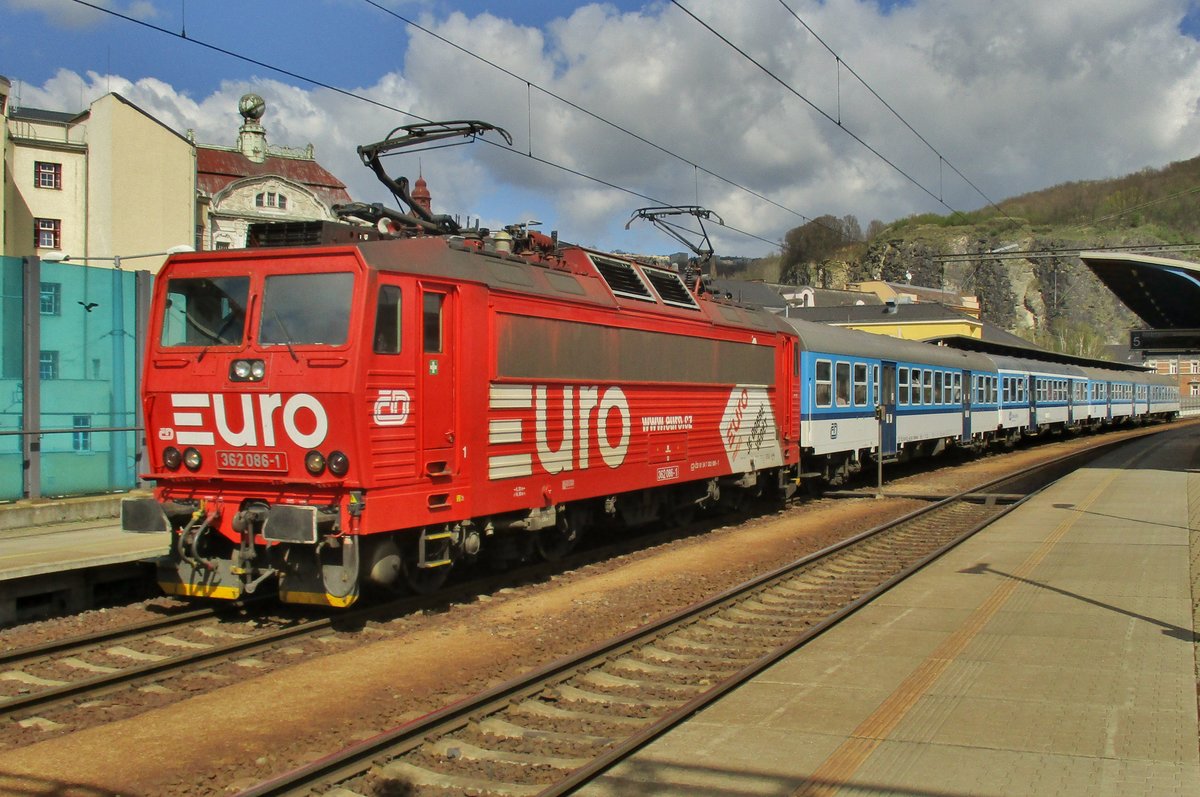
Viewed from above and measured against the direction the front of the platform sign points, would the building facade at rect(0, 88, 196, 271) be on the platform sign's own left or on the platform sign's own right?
on the platform sign's own right

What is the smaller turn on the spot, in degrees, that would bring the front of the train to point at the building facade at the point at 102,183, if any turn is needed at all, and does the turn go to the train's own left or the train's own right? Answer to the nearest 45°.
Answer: approximately 90° to the train's own right

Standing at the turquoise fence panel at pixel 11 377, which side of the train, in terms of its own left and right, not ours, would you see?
right

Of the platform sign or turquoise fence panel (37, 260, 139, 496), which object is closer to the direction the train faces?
the turquoise fence panel

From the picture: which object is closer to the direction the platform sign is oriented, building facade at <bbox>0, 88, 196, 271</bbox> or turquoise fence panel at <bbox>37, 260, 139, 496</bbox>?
the turquoise fence panel

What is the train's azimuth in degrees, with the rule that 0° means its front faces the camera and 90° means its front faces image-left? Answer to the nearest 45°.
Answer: approximately 45°

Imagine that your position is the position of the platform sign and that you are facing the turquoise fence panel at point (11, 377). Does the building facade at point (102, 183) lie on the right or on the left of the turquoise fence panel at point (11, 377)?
right

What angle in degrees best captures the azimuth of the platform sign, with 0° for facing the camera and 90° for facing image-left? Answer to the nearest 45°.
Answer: approximately 0°

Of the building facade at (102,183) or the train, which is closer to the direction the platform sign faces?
the train

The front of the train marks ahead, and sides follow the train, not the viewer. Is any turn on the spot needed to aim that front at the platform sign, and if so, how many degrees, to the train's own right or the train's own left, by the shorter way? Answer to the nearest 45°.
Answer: approximately 180°

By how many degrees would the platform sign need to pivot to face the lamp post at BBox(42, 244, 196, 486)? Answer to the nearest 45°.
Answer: approximately 45° to its right
